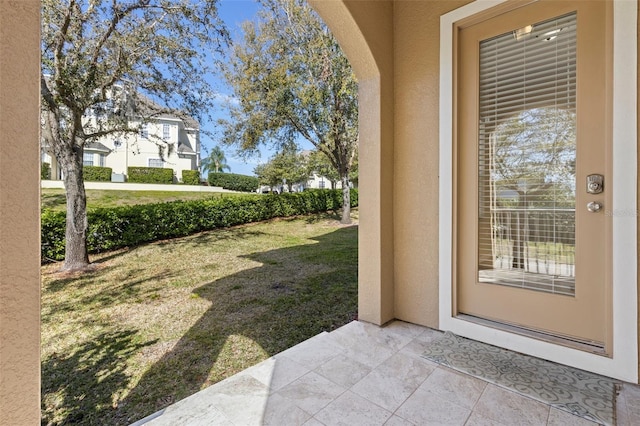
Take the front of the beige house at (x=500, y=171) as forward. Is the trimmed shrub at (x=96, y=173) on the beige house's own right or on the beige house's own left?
on the beige house's own right

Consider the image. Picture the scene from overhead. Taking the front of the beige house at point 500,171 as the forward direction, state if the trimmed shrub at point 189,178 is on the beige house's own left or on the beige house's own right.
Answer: on the beige house's own right

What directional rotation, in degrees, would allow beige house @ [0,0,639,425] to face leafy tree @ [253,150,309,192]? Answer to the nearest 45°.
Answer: approximately 135° to its right

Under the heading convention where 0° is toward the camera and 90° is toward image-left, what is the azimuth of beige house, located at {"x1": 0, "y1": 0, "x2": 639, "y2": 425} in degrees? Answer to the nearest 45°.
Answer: approximately 45°

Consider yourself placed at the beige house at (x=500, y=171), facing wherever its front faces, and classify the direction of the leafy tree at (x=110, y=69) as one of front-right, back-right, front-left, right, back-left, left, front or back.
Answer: right

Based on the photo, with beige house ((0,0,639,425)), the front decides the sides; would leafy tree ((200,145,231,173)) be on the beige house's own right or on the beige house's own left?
on the beige house's own right

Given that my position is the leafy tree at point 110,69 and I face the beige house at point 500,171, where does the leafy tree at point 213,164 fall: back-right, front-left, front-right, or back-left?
back-left
